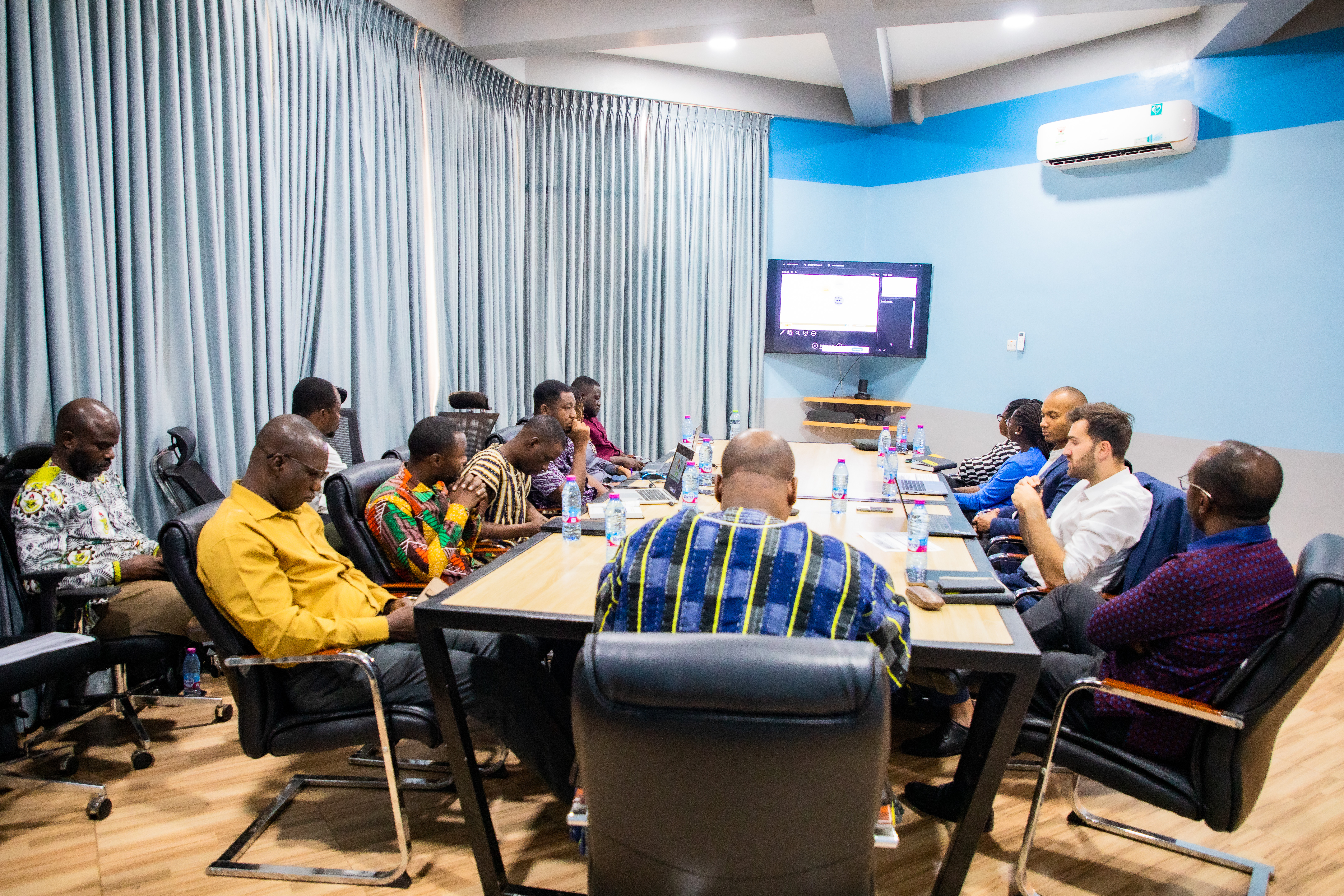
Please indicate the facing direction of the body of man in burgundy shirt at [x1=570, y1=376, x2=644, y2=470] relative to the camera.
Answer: to the viewer's right

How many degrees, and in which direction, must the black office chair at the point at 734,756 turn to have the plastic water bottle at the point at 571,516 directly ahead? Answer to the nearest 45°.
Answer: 0° — it already faces it

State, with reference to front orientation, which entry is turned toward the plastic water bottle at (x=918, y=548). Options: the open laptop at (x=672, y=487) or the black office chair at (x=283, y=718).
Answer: the black office chair

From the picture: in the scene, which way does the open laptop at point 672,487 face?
to the viewer's left

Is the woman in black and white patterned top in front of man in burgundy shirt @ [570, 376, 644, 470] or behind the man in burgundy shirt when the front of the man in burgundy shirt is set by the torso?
in front

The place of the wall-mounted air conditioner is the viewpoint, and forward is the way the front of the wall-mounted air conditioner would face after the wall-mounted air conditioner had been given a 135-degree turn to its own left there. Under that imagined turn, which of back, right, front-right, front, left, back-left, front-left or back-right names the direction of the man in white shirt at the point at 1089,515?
right

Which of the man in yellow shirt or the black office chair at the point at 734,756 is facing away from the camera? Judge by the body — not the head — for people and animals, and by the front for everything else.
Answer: the black office chair

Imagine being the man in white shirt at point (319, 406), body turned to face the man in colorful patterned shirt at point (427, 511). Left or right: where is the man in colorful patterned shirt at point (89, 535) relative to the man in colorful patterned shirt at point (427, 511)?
right

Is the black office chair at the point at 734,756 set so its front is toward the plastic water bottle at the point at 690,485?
yes

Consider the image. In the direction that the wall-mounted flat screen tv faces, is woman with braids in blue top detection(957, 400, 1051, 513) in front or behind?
in front

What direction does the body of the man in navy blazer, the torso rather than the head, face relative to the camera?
to the viewer's left

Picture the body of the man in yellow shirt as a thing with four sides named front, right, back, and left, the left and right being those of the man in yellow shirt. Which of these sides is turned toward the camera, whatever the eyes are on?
right

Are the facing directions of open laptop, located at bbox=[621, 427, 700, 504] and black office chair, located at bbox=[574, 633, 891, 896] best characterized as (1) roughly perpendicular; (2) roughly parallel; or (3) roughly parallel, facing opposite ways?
roughly perpendicular

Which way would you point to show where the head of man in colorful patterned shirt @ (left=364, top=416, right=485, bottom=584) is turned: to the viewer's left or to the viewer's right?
to the viewer's right

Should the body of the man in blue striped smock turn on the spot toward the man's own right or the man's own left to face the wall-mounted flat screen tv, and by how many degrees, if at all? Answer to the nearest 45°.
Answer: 0° — they already face it

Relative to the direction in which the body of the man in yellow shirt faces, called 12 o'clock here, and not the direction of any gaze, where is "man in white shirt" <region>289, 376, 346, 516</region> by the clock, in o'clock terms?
The man in white shirt is roughly at 9 o'clock from the man in yellow shirt.

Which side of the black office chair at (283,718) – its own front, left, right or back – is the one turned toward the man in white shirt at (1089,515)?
front
